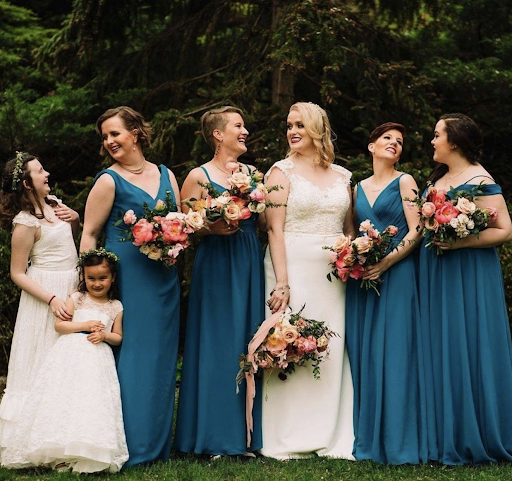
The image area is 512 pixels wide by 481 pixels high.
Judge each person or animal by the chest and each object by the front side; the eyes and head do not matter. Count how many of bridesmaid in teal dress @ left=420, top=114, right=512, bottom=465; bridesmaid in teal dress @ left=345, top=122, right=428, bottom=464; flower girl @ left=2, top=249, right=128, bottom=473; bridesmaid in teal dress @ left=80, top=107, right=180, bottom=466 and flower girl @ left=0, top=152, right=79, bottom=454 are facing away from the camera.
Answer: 0

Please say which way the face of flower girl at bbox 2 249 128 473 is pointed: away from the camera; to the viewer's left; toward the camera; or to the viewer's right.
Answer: toward the camera

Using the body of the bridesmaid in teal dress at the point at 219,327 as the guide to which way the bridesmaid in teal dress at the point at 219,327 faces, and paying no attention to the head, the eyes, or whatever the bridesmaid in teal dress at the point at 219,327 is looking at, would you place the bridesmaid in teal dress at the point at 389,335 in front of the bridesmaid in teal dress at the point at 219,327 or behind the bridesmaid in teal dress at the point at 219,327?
in front

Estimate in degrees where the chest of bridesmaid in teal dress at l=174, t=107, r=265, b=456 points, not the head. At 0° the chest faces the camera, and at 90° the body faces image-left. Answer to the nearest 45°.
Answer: approximately 315°

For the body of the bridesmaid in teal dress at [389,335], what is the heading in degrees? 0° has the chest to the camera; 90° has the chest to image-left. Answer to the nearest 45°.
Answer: approximately 45°

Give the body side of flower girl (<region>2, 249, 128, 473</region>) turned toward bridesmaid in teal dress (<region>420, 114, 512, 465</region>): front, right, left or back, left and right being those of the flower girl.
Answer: left

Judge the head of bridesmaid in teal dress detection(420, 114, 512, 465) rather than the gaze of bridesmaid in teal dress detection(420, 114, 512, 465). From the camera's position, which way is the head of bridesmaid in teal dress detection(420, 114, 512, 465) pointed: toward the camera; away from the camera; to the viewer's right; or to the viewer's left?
to the viewer's left

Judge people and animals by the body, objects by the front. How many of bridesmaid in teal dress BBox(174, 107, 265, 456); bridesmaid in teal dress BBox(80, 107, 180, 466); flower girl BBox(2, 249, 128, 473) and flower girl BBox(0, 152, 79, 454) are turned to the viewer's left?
0

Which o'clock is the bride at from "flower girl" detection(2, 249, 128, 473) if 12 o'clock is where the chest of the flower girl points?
The bride is roughly at 9 o'clock from the flower girl.

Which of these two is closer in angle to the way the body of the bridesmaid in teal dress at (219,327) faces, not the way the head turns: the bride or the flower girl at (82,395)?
the bride

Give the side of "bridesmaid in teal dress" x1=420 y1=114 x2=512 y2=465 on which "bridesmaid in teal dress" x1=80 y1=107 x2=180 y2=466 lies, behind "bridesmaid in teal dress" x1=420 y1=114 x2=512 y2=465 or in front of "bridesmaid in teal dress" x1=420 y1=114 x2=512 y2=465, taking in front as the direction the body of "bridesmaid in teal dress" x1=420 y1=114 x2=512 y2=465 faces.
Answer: in front

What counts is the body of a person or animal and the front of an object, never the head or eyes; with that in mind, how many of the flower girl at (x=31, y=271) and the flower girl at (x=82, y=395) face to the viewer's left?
0

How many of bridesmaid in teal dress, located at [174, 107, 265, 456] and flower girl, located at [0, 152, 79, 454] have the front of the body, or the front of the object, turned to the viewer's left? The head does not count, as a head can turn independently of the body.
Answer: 0

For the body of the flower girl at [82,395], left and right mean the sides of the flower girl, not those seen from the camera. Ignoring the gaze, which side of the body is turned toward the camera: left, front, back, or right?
front

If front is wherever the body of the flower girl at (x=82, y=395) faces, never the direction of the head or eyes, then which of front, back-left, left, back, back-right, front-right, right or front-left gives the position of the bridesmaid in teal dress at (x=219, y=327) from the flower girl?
left
